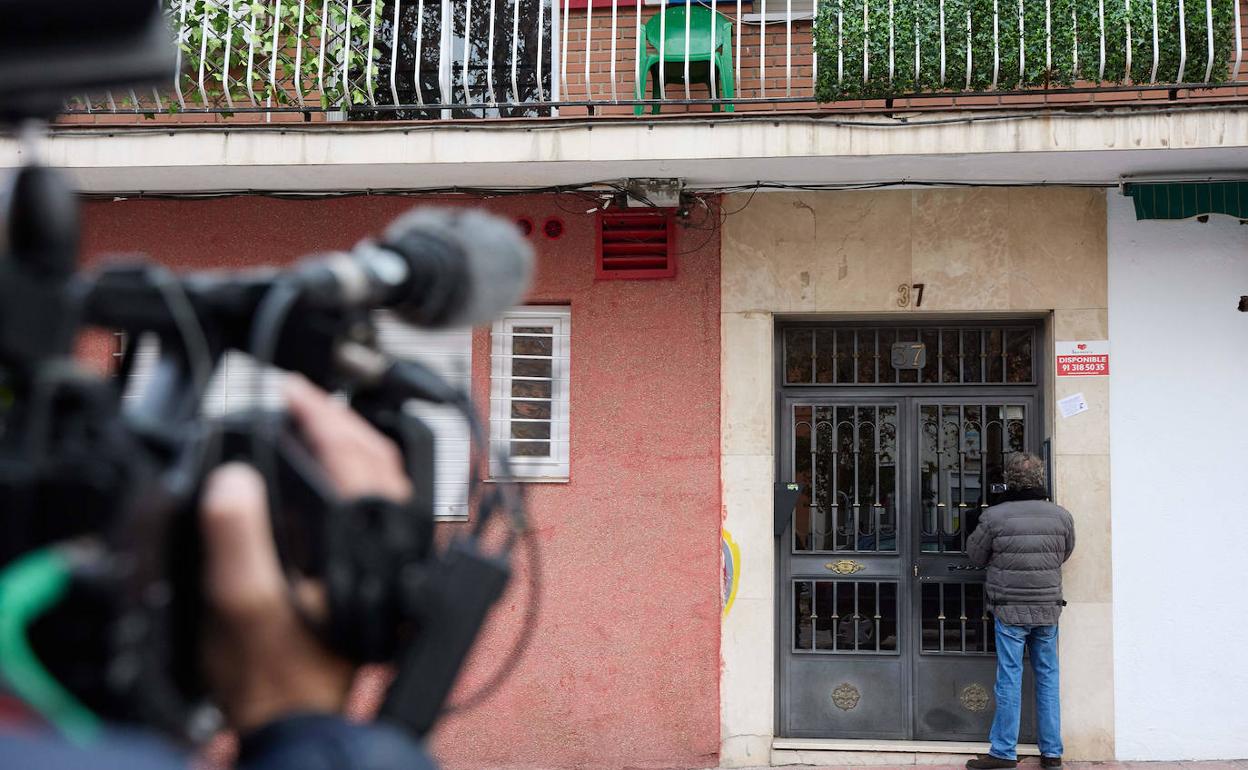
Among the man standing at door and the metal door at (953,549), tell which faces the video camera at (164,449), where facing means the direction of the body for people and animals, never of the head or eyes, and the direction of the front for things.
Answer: the metal door

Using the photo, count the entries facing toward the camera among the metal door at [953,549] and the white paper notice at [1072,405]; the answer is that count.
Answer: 2

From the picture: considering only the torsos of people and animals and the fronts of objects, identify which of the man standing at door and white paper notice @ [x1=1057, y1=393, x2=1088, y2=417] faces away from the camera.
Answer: the man standing at door

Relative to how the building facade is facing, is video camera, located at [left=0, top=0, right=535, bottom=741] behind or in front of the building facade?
in front

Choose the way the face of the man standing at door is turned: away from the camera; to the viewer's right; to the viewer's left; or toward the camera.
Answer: away from the camera

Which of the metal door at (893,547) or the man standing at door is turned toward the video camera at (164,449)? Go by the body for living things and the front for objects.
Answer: the metal door

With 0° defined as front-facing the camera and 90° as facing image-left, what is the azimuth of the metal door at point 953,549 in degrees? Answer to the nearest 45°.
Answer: approximately 0°

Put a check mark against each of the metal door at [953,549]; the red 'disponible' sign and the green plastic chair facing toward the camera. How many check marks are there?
3

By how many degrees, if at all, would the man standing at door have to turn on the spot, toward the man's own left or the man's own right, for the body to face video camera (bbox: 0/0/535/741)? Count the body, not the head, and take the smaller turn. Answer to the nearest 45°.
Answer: approximately 180°

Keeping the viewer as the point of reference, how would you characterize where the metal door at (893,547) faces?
facing the viewer

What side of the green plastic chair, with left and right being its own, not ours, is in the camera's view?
front

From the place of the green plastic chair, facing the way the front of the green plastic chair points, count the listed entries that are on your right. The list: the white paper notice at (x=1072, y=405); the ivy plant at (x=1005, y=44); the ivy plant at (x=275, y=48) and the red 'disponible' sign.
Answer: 1

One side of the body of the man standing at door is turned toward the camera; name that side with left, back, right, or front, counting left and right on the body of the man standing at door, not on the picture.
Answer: back

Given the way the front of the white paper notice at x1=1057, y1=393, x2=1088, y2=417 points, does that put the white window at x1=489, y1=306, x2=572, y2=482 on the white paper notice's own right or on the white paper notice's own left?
on the white paper notice's own right

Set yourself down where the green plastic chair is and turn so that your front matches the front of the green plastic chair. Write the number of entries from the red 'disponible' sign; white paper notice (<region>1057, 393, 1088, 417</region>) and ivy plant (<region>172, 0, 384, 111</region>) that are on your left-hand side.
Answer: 2
